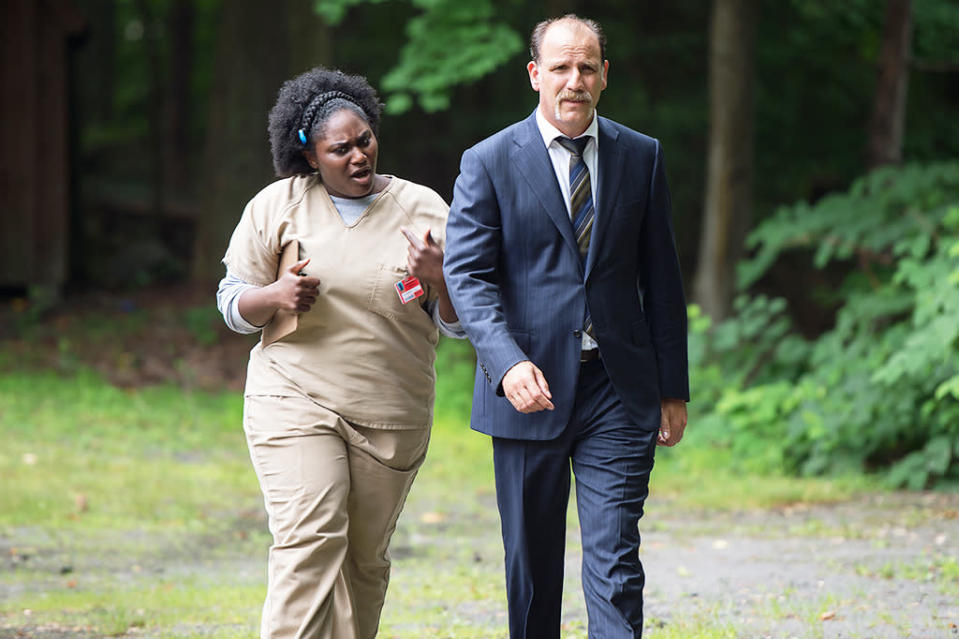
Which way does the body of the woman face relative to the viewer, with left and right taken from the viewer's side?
facing the viewer

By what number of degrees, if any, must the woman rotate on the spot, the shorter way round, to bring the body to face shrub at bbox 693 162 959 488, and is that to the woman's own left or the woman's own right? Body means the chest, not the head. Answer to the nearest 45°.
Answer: approximately 135° to the woman's own left

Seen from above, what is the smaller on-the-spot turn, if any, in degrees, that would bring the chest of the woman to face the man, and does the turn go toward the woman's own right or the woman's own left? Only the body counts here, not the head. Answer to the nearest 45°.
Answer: approximately 90° to the woman's own left

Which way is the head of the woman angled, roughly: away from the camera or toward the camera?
toward the camera

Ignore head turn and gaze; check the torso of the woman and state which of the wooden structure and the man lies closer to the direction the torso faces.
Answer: the man

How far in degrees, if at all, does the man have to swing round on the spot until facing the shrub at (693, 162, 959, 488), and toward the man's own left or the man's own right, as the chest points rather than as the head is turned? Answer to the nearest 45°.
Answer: approximately 180°

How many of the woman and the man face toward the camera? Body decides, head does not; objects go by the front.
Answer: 2

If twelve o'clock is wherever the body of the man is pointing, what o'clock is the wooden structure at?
The wooden structure is roughly at 5 o'clock from the man.

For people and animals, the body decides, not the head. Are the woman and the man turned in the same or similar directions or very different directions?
same or similar directions

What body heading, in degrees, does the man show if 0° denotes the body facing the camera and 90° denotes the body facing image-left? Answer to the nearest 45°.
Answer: approximately 0°
